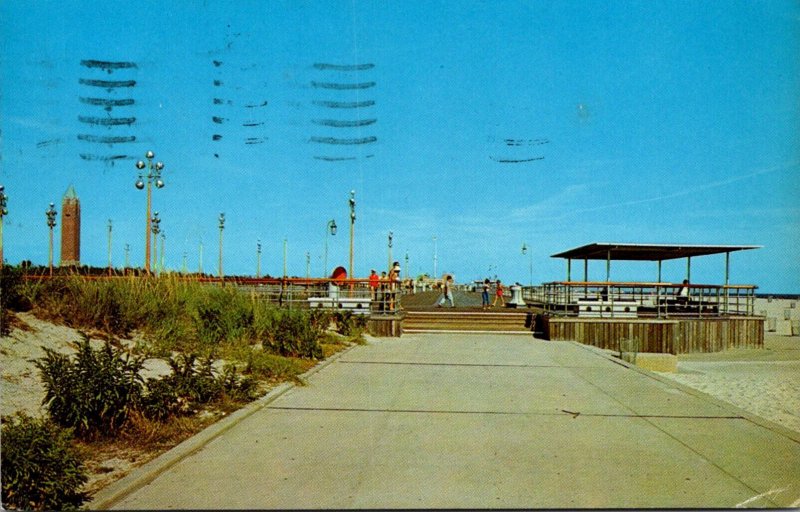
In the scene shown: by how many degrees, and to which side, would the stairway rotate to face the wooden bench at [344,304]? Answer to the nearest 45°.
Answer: approximately 90° to its right

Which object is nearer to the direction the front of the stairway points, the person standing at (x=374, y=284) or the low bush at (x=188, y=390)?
the low bush

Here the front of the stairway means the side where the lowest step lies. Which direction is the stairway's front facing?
toward the camera

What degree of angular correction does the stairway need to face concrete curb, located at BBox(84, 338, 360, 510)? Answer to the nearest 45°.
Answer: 0° — it already faces it

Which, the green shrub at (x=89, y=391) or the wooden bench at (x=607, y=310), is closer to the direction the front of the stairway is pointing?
the green shrub

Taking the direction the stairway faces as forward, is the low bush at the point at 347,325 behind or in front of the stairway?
in front

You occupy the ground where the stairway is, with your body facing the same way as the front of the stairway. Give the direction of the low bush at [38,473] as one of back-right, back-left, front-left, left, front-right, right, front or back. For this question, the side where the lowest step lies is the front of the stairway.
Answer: front

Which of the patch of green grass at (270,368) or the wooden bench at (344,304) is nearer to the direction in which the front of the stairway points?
the patch of green grass
